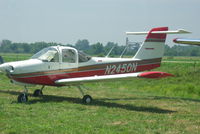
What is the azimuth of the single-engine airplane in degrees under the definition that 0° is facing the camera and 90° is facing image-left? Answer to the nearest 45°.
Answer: approximately 45°
